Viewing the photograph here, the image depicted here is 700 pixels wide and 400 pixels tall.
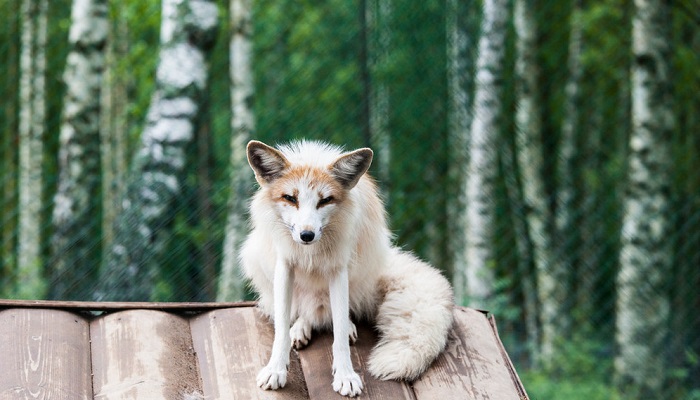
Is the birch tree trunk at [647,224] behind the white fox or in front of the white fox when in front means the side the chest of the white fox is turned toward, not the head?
behind

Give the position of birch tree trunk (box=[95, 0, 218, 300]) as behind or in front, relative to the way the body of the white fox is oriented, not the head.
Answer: behind

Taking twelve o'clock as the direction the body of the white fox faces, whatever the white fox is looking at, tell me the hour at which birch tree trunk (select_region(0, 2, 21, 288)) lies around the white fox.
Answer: The birch tree trunk is roughly at 5 o'clock from the white fox.

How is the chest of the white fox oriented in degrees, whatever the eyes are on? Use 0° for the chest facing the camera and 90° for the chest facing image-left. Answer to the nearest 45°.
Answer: approximately 0°

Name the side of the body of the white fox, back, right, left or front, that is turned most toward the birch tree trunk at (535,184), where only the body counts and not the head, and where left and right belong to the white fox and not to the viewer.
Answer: back

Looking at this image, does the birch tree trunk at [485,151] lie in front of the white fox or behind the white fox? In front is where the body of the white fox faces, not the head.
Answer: behind

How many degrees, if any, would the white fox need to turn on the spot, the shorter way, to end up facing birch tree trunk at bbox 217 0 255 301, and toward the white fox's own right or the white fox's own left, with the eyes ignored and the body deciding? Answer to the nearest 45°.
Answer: approximately 180°

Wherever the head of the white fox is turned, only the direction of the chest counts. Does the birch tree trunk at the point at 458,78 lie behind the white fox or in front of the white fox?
behind

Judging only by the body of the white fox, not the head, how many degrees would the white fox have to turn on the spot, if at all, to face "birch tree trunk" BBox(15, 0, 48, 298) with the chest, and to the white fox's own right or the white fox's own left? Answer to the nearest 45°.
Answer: approximately 135° to the white fox's own right
